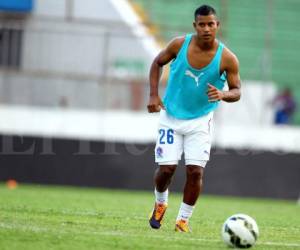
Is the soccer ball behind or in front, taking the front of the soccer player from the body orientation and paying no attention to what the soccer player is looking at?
in front

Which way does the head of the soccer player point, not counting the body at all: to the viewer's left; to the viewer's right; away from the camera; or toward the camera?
toward the camera

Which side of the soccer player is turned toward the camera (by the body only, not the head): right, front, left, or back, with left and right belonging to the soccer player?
front
